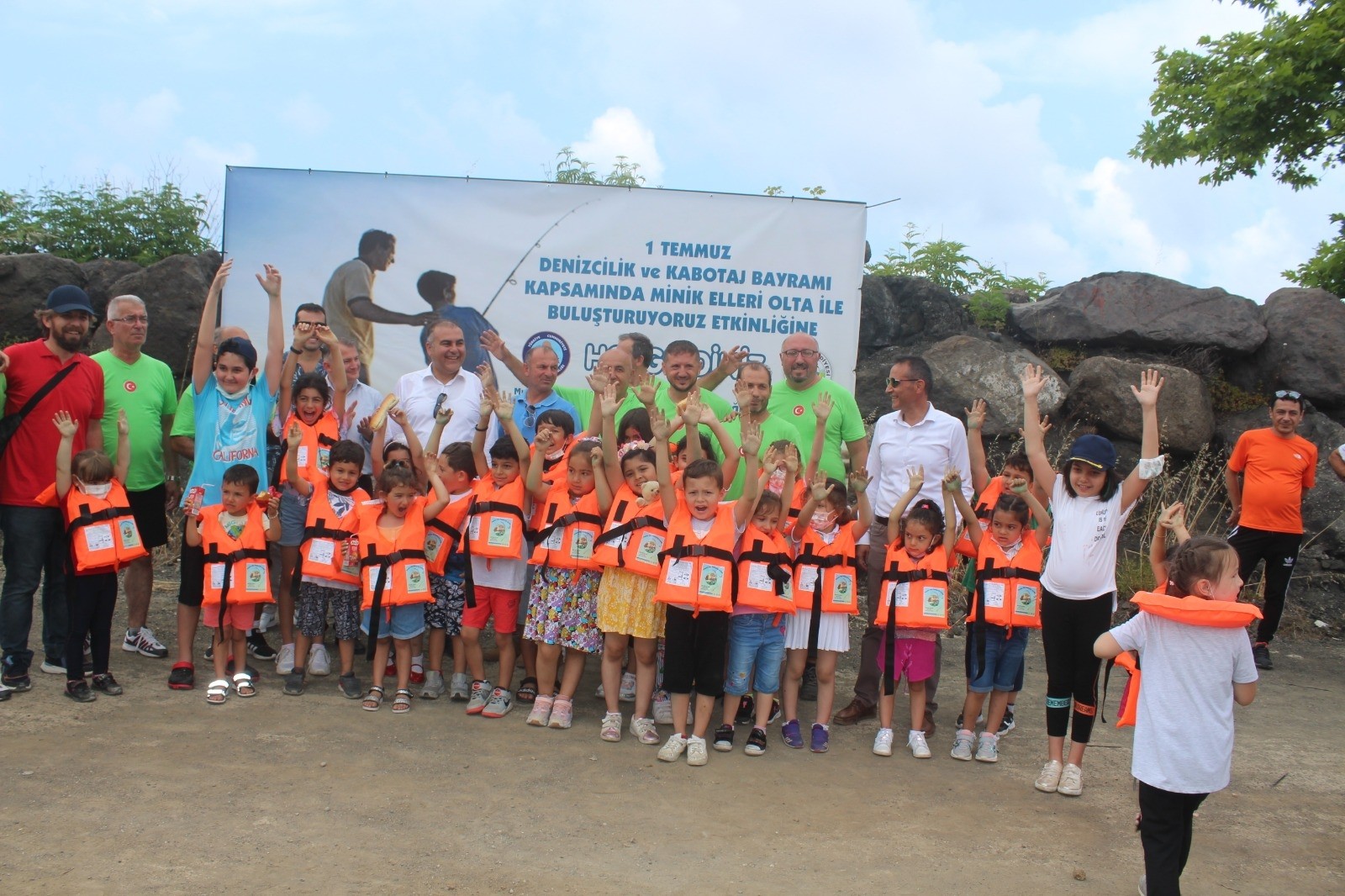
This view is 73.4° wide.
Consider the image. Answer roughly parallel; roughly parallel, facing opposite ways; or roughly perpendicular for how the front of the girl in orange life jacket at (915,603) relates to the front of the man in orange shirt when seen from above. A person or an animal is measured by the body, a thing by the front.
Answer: roughly parallel

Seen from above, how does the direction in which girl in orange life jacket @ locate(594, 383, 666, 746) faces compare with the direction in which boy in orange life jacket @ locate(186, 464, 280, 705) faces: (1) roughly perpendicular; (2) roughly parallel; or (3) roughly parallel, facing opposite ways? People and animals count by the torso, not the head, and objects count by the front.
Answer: roughly parallel

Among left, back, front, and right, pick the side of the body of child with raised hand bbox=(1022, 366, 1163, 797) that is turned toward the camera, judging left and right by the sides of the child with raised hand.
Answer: front

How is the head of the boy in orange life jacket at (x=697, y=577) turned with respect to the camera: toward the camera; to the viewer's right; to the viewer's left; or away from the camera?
toward the camera

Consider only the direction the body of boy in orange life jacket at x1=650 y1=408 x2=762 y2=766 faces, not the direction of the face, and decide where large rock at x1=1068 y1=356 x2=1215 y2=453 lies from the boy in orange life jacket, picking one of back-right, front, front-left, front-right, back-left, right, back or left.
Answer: back-left

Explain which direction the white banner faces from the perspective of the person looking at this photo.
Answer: facing the viewer

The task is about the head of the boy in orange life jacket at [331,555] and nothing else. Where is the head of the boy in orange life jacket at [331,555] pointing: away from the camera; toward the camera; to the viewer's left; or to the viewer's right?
toward the camera

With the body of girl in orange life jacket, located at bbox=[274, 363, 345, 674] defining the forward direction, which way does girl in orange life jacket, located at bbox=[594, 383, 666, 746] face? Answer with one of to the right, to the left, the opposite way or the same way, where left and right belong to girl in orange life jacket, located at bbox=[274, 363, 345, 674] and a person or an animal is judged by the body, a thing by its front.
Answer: the same way

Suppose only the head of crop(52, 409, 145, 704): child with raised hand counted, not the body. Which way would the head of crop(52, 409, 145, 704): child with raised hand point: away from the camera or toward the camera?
toward the camera

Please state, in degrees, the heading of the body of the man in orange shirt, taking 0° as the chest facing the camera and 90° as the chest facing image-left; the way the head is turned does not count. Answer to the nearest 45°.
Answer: approximately 0°

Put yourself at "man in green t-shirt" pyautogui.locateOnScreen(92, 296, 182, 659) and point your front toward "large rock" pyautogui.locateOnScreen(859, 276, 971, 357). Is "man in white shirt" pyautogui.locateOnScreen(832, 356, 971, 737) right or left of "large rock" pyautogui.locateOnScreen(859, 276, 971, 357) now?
right

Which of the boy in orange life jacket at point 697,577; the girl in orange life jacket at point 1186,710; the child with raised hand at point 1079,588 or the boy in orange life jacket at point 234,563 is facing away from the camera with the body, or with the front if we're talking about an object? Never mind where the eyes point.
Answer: the girl in orange life jacket

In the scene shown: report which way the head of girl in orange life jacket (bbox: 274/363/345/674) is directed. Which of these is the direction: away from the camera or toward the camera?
toward the camera

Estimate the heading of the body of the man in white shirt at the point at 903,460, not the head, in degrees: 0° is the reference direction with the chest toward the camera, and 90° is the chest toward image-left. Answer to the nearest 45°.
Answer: approximately 45°

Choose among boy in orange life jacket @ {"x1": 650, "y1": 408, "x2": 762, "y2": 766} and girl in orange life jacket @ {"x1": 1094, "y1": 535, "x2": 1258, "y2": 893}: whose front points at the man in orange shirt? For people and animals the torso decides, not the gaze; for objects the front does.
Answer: the girl in orange life jacket
